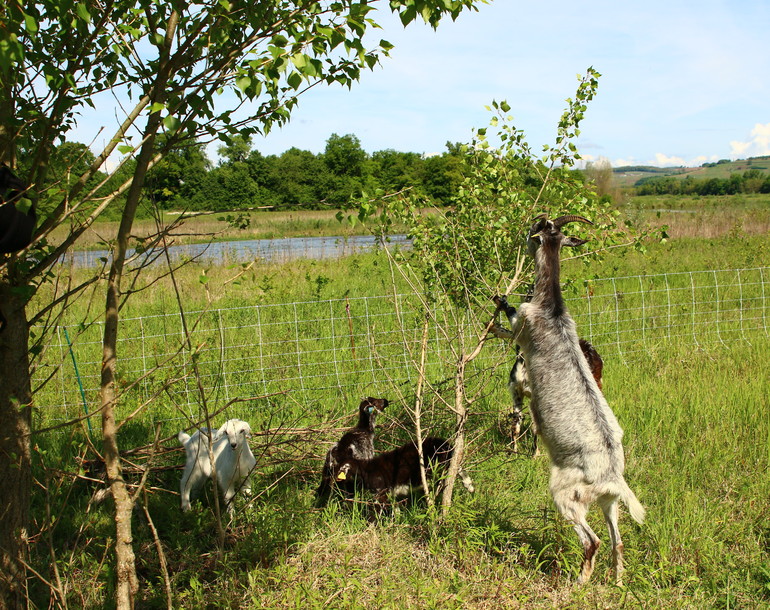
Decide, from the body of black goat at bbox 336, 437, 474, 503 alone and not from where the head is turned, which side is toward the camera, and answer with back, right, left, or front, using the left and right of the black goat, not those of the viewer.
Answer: left

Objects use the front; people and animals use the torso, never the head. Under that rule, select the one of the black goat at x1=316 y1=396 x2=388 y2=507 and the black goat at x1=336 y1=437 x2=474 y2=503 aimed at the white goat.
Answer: the black goat at x1=336 y1=437 x2=474 y2=503

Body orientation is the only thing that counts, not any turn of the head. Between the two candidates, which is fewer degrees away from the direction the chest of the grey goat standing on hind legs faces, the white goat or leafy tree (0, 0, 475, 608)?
the white goat

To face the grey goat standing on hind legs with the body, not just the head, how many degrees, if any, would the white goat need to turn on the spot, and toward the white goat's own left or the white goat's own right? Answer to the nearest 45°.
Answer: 0° — it already faces it

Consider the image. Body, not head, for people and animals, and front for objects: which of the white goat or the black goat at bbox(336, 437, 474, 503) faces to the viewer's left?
the black goat

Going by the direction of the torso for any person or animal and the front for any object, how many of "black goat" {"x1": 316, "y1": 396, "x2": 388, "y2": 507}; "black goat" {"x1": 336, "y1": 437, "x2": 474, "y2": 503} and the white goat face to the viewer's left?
1

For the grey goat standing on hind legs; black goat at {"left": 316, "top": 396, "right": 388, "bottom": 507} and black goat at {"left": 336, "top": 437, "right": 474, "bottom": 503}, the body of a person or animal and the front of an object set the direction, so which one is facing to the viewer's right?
black goat at {"left": 316, "top": 396, "right": 388, "bottom": 507}

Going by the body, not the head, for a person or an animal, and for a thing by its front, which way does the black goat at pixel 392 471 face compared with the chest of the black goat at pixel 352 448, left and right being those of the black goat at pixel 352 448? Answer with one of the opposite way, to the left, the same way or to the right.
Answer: the opposite way

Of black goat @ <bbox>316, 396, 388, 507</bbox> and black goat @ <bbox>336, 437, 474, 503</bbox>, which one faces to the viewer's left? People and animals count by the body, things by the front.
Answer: black goat @ <bbox>336, 437, 474, 503</bbox>

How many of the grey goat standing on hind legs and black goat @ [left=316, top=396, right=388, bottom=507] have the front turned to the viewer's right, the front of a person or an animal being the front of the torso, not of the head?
1

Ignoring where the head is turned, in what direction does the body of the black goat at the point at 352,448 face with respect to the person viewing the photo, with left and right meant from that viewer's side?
facing to the right of the viewer
